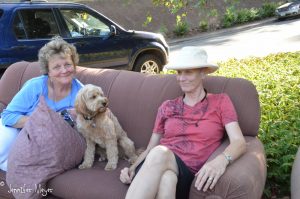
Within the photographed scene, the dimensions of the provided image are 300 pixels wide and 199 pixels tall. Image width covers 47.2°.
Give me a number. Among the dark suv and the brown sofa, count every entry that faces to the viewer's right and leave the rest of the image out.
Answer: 1

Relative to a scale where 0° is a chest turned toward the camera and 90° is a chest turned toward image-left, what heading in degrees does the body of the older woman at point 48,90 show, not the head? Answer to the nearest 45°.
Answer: approximately 315°

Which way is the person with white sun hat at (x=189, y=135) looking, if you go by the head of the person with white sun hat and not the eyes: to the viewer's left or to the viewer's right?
to the viewer's left

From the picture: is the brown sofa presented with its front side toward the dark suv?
no

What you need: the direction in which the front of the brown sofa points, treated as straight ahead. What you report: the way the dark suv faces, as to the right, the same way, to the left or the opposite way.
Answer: to the left

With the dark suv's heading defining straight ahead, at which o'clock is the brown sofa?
The brown sofa is roughly at 3 o'clock from the dark suv.

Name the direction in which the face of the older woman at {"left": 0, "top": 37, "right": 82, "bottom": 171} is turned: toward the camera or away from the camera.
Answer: toward the camera

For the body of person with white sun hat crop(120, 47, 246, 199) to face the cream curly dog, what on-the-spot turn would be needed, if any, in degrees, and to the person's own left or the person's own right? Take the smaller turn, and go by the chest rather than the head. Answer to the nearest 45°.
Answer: approximately 90° to the person's own right

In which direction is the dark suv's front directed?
to the viewer's right

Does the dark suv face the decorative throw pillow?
no

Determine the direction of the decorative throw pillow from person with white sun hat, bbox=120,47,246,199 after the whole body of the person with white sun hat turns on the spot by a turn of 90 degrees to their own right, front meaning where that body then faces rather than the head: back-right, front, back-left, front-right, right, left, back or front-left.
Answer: front-left

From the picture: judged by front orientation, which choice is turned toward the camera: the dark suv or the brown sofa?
the brown sofa

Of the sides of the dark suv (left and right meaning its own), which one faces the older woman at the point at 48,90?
right

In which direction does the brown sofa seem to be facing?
toward the camera
